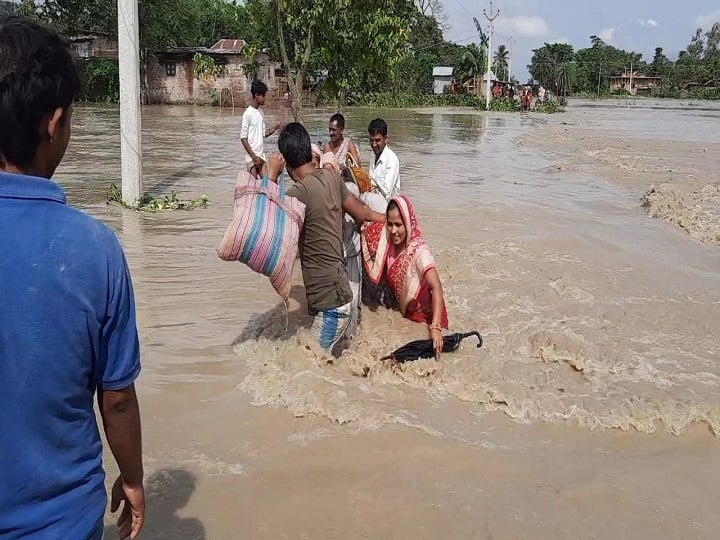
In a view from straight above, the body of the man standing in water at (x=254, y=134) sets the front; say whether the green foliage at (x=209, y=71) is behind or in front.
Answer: behind

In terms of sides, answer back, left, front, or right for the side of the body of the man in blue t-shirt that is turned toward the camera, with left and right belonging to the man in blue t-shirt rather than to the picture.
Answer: back

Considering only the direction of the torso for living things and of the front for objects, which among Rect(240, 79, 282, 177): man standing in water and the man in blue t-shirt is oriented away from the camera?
the man in blue t-shirt

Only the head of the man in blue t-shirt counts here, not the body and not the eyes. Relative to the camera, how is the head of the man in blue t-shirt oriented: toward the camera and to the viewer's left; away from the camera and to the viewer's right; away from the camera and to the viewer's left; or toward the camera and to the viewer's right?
away from the camera and to the viewer's right

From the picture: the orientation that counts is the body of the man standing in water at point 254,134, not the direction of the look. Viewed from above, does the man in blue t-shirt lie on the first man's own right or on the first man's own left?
on the first man's own right

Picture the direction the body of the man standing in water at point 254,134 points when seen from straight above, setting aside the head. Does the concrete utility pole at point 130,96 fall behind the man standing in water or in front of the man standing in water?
behind

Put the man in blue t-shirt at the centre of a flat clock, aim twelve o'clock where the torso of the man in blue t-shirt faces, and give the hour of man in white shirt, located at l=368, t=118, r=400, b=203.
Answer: The man in white shirt is roughly at 1 o'clock from the man in blue t-shirt.

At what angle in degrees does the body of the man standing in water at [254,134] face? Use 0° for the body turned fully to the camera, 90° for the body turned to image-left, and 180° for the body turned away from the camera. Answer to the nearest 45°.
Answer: approximately 315°

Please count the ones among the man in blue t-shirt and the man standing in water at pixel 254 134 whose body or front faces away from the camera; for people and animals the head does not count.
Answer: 1

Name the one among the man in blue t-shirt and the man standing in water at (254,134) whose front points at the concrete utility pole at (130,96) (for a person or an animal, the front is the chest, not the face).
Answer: the man in blue t-shirt
